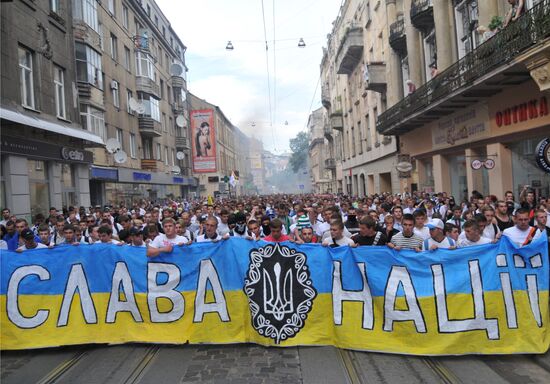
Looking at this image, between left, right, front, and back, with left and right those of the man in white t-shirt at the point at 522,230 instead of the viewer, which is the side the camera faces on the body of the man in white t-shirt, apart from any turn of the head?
front

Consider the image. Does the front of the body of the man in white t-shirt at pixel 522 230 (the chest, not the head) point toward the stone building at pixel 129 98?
no

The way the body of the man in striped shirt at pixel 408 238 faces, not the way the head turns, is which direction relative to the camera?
toward the camera

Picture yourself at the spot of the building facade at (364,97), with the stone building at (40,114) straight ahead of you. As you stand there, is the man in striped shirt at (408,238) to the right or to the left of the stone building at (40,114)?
left

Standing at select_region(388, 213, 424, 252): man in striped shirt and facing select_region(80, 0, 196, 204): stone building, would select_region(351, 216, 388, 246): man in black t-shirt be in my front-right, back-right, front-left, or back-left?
front-left

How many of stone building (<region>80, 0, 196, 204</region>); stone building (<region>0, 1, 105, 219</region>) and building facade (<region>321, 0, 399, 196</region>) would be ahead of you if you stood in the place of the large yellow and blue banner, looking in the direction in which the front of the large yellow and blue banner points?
0

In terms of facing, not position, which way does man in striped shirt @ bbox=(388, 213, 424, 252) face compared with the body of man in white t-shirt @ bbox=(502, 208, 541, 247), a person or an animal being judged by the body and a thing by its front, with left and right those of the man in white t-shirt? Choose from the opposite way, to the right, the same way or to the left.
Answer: the same way

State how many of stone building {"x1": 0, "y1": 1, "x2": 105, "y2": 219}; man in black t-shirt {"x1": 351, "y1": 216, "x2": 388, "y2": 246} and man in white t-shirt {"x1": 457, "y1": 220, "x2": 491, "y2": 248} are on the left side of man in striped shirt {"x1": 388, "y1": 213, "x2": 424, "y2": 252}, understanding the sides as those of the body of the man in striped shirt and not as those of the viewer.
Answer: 1

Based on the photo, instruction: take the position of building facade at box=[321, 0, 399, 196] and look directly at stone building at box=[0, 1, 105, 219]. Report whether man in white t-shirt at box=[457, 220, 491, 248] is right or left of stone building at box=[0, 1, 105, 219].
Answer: left

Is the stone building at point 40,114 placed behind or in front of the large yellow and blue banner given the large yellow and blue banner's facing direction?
behind

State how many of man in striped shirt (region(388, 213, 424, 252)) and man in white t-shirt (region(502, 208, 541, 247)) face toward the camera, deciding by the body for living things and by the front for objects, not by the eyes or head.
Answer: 2

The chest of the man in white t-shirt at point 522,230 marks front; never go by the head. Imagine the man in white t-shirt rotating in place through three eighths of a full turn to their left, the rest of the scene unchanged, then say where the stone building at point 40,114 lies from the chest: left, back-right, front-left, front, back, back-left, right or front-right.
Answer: back-left

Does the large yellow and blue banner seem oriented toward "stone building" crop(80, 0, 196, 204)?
no

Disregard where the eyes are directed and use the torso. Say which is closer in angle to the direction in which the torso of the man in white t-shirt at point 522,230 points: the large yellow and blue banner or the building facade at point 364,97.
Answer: the large yellow and blue banner

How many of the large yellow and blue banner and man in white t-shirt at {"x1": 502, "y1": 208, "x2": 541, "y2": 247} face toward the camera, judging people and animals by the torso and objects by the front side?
2

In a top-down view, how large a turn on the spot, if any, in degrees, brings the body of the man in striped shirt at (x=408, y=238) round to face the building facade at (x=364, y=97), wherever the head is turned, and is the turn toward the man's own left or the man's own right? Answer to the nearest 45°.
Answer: approximately 180°
